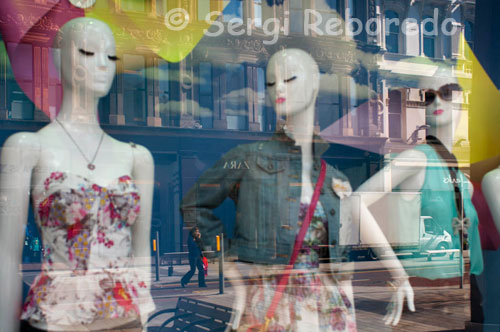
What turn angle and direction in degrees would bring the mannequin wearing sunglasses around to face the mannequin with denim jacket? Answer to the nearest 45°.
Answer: approximately 90° to its right

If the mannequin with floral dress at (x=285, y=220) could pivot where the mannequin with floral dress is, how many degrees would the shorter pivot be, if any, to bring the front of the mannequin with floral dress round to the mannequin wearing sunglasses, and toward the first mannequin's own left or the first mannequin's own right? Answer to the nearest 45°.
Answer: approximately 135° to the first mannequin's own left

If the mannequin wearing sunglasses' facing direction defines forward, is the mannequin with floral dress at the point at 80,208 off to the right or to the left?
on its right

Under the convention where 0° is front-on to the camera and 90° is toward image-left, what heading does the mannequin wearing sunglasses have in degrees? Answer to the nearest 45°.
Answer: approximately 315°

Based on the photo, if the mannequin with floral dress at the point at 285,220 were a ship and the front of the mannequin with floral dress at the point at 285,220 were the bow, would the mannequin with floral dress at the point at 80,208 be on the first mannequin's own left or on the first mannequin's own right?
on the first mannequin's own right

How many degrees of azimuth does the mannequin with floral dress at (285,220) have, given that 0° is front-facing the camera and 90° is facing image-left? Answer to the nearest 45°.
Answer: approximately 0°

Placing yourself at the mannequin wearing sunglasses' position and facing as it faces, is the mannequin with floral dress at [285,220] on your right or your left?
on your right
